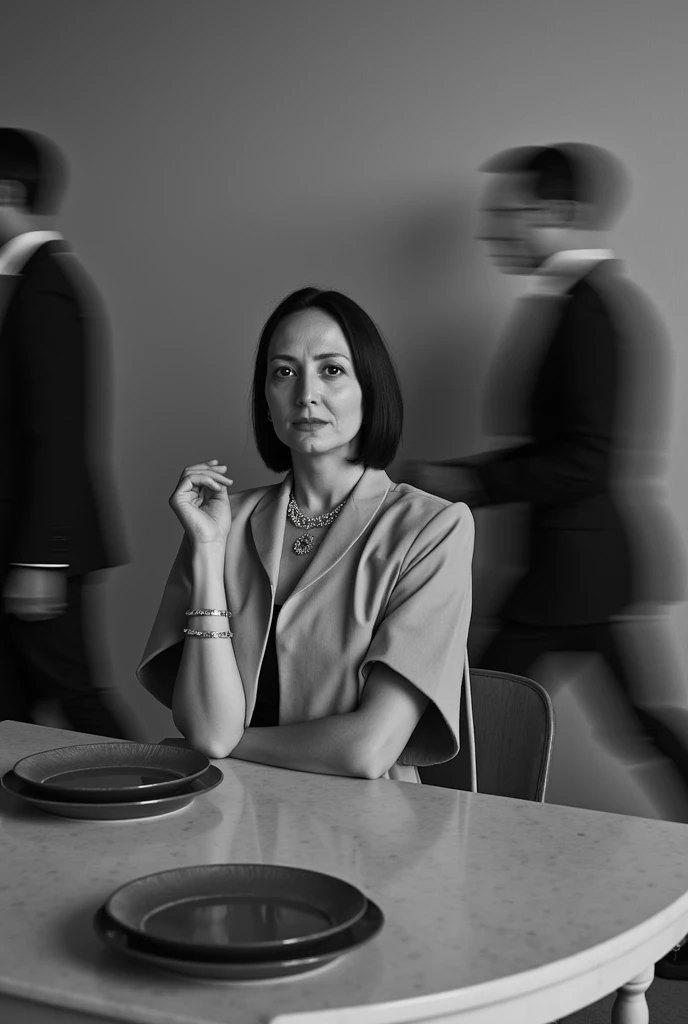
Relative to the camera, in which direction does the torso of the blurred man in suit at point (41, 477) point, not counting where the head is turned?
to the viewer's left

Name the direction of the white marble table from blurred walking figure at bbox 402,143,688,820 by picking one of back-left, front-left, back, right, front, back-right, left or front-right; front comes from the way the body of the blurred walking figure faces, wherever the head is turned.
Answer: left

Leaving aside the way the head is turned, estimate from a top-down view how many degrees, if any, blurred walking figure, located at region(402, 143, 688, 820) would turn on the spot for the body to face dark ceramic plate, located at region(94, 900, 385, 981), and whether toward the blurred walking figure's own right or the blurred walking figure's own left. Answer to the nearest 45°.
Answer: approximately 90° to the blurred walking figure's own left

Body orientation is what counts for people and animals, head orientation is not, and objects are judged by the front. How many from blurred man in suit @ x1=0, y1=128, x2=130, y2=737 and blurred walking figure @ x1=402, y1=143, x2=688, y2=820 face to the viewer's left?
2

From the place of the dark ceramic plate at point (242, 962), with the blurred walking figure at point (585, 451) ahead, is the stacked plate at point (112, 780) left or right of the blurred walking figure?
left

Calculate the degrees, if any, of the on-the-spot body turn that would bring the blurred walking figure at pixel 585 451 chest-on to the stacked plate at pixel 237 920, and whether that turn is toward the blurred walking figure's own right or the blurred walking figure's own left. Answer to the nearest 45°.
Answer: approximately 90° to the blurred walking figure's own left

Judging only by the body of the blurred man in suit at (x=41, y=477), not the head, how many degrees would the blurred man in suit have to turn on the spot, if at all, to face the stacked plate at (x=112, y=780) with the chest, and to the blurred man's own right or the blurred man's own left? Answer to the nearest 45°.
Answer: approximately 90° to the blurred man's own left

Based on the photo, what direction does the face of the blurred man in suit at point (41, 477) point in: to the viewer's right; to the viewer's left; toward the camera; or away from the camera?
to the viewer's left

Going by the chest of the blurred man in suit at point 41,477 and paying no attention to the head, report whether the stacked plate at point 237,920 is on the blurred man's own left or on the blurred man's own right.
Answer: on the blurred man's own left

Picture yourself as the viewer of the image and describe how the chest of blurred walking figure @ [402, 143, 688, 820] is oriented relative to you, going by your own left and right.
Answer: facing to the left of the viewer
